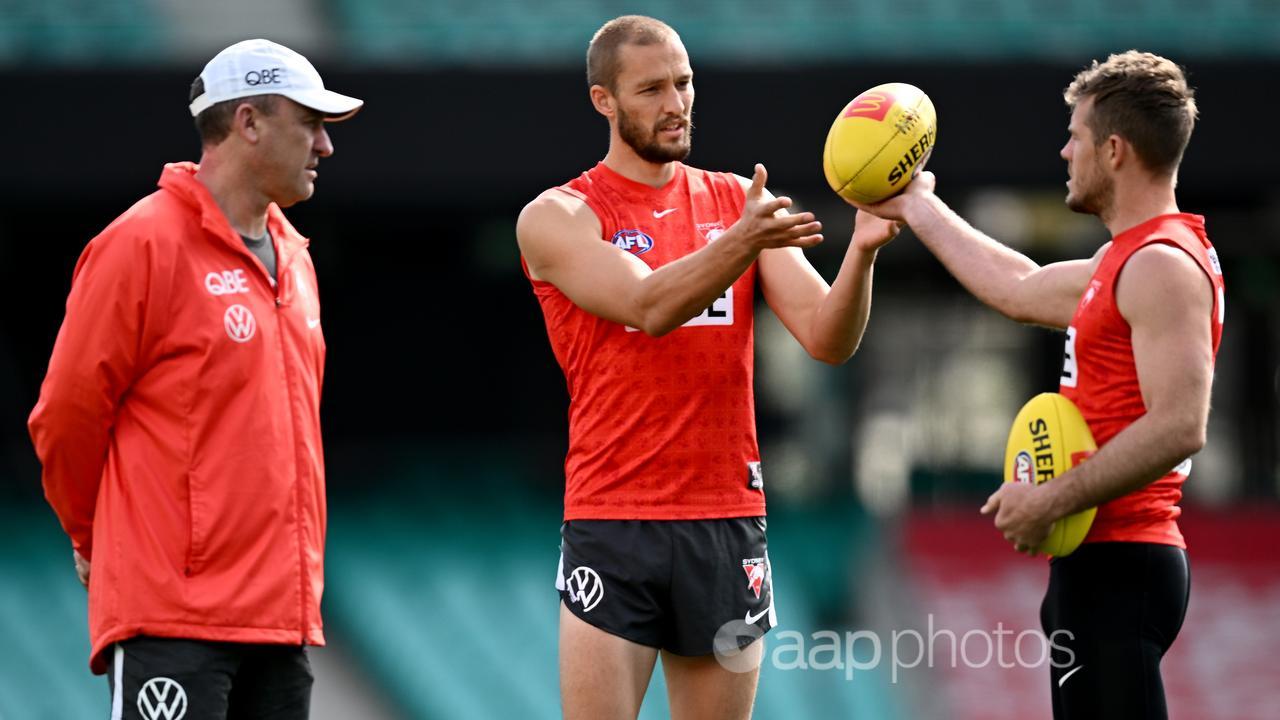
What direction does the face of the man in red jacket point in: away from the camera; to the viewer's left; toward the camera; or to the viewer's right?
to the viewer's right

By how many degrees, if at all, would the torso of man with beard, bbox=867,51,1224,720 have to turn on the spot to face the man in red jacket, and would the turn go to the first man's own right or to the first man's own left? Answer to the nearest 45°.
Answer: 0° — they already face them

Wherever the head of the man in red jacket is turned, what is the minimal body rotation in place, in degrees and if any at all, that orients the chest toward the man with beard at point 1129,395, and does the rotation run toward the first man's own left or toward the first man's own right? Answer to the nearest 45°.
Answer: approximately 45° to the first man's own left

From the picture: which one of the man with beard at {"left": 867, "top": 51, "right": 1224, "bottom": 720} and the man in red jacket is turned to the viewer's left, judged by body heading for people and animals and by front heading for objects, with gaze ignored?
the man with beard

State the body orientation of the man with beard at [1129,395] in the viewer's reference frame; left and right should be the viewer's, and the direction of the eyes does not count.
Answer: facing to the left of the viewer

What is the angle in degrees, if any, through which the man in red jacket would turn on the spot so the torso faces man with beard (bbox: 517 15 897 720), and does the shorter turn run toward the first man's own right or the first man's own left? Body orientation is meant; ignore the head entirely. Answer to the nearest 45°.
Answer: approximately 45° to the first man's own left

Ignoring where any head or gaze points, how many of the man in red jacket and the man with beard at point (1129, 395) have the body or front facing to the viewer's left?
1

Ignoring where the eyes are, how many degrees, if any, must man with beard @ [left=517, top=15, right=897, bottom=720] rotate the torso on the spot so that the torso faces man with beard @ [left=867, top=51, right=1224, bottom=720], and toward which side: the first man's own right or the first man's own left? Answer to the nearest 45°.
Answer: approximately 45° to the first man's own left

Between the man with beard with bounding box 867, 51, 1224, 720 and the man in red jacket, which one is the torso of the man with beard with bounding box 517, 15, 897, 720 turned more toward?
the man with beard

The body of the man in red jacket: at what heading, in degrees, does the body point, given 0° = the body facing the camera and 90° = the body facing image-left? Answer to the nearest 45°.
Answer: approximately 315°

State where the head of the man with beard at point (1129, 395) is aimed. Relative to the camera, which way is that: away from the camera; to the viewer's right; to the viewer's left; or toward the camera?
to the viewer's left
